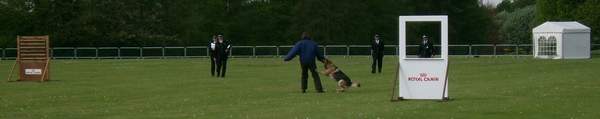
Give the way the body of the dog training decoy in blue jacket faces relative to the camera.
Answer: away from the camera

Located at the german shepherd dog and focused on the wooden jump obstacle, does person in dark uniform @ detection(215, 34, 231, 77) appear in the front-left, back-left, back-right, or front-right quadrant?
front-right

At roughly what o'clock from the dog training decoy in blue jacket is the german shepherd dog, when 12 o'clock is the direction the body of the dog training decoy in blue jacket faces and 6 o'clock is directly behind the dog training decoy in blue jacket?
The german shepherd dog is roughly at 3 o'clock from the dog training decoy in blue jacket.

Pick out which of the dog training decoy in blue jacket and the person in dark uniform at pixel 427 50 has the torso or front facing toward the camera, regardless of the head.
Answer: the person in dark uniform

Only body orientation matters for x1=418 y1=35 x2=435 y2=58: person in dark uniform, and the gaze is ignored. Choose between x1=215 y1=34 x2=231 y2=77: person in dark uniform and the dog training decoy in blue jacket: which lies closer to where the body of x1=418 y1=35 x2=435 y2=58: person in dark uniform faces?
the dog training decoy in blue jacket

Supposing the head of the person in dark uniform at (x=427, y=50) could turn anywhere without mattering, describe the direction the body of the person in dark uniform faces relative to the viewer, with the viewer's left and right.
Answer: facing the viewer

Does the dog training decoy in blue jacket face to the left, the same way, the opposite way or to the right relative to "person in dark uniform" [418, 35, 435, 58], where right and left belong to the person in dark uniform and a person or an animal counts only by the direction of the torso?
the opposite way

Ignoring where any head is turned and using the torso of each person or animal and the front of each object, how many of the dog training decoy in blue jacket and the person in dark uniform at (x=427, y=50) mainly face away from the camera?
1

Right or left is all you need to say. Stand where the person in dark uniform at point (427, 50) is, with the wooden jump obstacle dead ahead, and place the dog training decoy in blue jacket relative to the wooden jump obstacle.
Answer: left

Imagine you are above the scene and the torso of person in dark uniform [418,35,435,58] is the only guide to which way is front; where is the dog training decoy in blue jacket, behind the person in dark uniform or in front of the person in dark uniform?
in front

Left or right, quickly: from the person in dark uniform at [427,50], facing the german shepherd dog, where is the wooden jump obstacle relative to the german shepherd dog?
right
